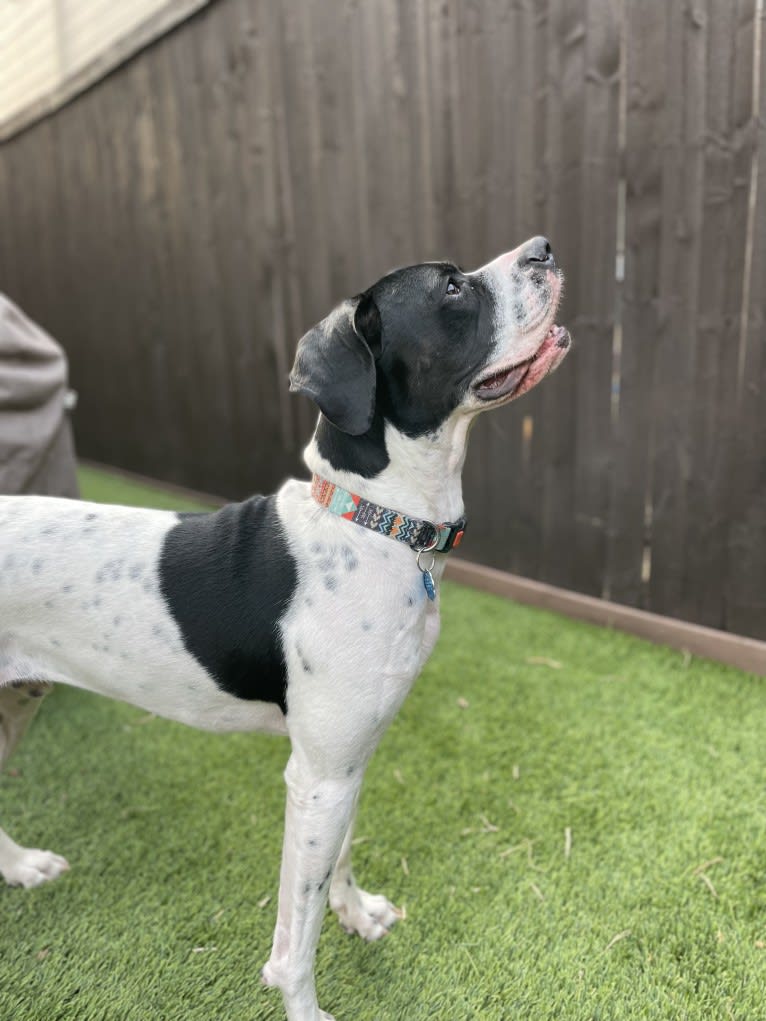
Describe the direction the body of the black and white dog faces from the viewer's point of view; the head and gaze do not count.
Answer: to the viewer's right
